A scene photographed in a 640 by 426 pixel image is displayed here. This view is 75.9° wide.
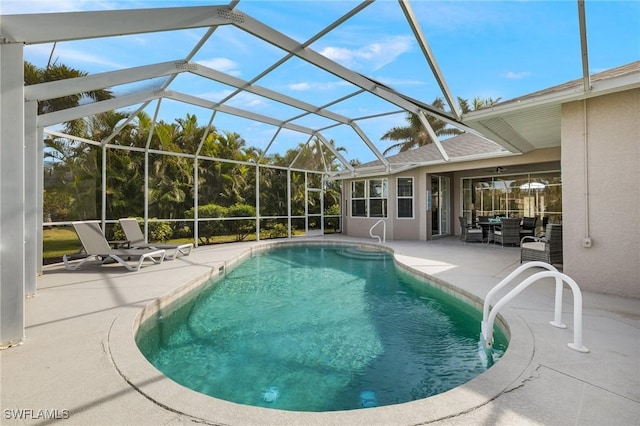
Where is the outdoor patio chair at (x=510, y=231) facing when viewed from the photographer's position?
facing away from the viewer and to the left of the viewer

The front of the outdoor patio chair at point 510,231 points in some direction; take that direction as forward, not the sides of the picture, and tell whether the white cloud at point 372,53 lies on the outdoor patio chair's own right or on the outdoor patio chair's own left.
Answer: on the outdoor patio chair's own left

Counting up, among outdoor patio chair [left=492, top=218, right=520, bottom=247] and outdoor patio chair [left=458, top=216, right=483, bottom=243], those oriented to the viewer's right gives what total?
1

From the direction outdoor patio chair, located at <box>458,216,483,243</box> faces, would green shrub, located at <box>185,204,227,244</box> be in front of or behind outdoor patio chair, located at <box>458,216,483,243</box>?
behind

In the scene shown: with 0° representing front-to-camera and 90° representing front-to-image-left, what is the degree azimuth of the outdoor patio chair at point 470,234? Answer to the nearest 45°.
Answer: approximately 270°

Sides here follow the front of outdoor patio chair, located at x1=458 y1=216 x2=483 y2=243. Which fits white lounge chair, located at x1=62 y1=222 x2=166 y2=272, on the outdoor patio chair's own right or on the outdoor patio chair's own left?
on the outdoor patio chair's own right

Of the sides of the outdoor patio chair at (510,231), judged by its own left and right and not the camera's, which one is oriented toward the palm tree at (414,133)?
front

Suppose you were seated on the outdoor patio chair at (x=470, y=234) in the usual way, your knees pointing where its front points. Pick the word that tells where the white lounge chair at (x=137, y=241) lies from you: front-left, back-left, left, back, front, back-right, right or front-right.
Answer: back-right

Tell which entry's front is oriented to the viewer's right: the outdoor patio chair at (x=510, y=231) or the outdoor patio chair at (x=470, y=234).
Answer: the outdoor patio chair at (x=470, y=234)

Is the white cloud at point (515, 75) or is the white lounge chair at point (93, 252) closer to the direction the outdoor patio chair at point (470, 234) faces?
the white cloud

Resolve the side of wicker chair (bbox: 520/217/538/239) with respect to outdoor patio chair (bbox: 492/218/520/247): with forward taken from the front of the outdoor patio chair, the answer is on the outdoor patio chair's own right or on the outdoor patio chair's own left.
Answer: on the outdoor patio chair's own right

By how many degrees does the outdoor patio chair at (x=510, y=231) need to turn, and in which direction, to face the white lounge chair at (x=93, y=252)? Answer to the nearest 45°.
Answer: approximately 90° to its left

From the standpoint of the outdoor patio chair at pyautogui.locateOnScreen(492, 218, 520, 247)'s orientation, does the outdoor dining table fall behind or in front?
in front
